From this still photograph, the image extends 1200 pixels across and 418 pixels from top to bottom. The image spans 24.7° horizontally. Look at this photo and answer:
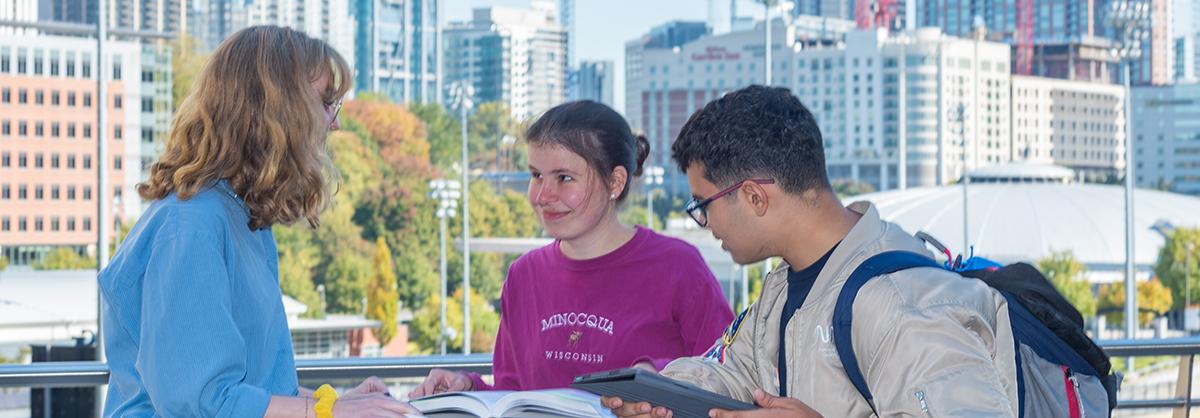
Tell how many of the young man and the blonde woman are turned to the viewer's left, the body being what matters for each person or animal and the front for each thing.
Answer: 1

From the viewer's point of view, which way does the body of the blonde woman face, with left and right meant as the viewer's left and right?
facing to the right of the viewer

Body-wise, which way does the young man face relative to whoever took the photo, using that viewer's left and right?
facing to the left of the viewer

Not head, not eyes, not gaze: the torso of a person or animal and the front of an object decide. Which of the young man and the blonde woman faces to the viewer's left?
the young man

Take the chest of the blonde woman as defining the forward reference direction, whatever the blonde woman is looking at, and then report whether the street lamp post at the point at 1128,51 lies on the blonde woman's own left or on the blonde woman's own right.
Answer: on the blonde woman's own left

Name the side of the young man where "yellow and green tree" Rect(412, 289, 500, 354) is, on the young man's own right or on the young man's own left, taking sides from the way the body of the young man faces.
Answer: on the young man's own right

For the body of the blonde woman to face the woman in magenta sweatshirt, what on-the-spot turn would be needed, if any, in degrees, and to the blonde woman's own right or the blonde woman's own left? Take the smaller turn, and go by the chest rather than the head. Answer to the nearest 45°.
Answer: approximately 45° to the blonde woman's own left

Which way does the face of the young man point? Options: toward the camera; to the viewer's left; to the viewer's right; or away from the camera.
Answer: to the viewer's left

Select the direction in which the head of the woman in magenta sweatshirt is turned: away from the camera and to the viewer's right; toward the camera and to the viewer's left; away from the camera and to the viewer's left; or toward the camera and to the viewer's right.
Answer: toward the camera and to the viewer's left

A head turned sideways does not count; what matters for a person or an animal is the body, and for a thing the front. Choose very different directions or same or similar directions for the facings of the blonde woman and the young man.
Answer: very different directions

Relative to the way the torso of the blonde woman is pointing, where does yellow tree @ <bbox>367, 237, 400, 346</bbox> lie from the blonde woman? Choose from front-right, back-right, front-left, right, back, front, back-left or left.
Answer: left
